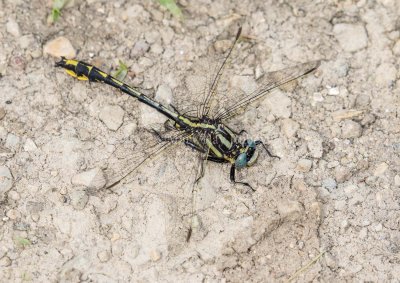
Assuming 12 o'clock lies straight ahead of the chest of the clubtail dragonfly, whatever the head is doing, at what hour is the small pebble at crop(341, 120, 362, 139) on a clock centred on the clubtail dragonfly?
The small pebble is roughly at 10 o'clock from the clubtail dragonfly.

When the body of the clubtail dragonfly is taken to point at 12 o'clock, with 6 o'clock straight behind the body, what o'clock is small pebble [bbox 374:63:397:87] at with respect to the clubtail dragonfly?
The small pebble is roughly at 10 o'clock from the clubtail dragonfly.

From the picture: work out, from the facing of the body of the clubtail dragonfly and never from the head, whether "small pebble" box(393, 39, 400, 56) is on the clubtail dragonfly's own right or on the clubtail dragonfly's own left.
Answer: on the clubtail dragonfly's own left

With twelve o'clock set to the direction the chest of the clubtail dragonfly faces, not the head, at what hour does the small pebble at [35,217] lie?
The small pebble is roughly at 4 o'clock from the clubtail dragonfly.

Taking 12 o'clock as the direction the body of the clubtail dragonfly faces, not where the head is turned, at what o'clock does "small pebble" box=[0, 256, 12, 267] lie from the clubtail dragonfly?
The small pebble is roughly at 4 o'clock from the clubtail dragonfly.

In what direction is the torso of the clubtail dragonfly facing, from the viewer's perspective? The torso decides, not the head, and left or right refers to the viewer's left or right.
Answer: facing the viewer and to the right of the viewer

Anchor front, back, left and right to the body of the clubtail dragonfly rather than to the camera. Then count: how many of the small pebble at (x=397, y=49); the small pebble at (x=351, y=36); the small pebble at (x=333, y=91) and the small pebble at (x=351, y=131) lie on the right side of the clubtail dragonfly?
0

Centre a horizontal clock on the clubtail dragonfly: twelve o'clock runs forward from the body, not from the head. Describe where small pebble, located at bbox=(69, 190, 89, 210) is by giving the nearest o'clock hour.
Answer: The small pebble is roughly at 4 o'clock from the clubtail dragonfly.

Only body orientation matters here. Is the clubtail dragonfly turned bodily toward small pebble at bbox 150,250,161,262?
no

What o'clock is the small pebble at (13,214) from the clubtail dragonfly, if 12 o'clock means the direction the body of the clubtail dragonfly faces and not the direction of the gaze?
The small pebble is roughly at 4 o'clock from the clubtail dragonfly.
